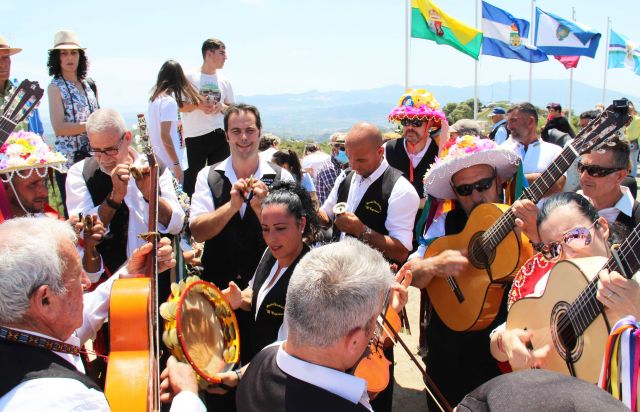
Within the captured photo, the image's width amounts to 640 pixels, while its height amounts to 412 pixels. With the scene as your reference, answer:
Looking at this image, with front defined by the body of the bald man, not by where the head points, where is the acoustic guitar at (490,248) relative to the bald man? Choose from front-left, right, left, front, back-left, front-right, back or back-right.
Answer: left

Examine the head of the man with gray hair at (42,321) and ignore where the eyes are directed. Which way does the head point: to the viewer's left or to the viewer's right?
to the viewer's right

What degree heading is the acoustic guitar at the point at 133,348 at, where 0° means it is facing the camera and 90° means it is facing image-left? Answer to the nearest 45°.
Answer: approximately 270°

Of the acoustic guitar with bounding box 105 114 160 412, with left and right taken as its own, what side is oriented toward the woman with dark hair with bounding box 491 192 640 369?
front

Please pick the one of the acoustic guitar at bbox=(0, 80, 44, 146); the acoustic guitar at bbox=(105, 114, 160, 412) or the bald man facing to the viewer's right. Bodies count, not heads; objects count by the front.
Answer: the acoustic guitar at bbox=(105, 114, 160, 412)

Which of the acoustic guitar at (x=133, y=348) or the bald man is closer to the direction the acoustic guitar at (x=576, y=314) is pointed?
the acoustic guitar

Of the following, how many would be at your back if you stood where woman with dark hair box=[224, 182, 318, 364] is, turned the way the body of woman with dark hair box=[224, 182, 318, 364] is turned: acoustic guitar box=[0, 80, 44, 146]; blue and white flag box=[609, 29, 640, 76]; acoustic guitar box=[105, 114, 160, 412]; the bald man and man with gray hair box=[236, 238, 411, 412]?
2

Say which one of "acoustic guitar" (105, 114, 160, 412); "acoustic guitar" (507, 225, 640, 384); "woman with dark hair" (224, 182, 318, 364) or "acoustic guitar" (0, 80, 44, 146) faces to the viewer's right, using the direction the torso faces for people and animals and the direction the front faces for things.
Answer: "acoustic guitar" (105, 114, 160, 412)

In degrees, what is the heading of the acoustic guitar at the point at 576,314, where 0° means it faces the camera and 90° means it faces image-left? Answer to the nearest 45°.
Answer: approximately 45°

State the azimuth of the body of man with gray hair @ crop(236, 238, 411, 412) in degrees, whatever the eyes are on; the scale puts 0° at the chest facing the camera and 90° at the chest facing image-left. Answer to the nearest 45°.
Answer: approximately 225°

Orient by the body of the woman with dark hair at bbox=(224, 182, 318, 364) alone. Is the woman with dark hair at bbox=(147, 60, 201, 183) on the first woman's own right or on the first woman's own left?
on the first woman's own right
